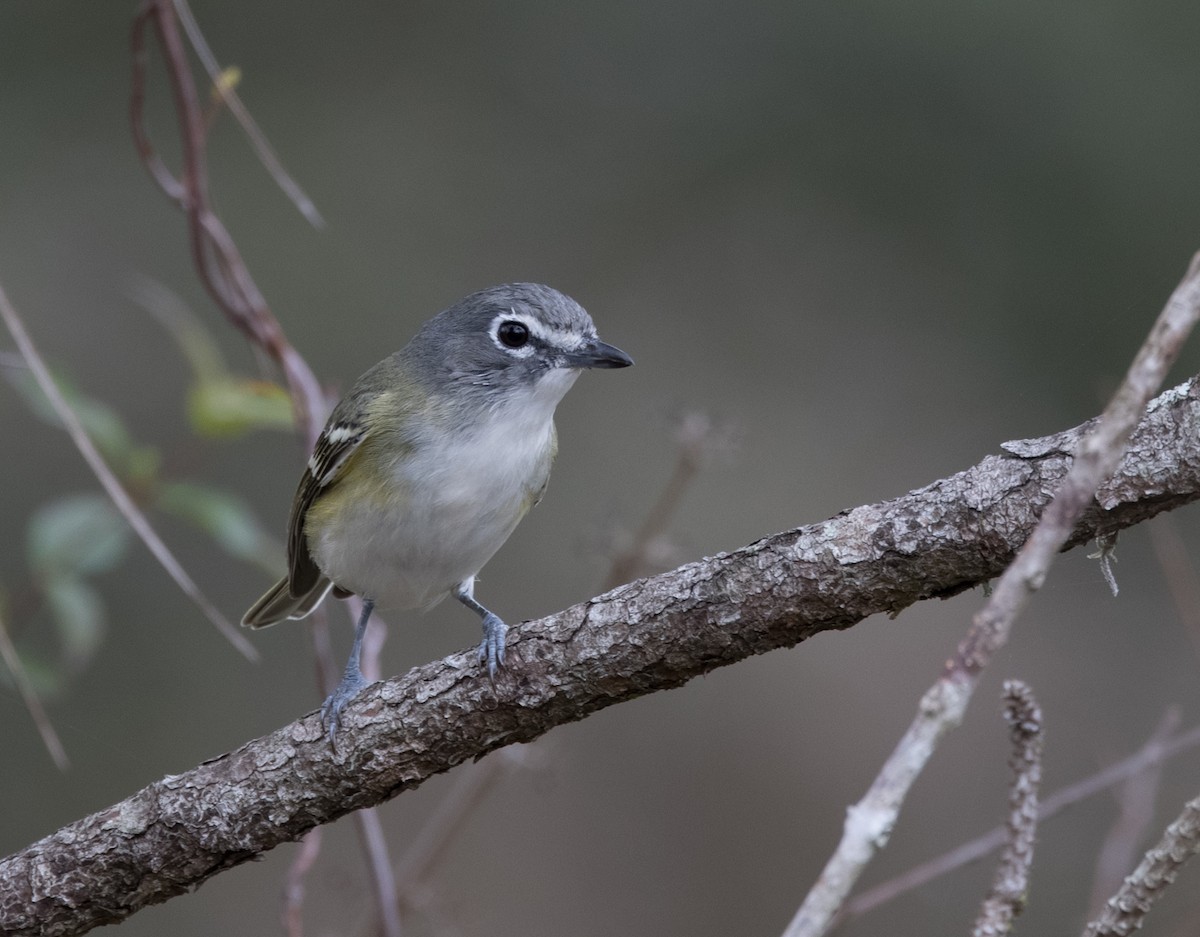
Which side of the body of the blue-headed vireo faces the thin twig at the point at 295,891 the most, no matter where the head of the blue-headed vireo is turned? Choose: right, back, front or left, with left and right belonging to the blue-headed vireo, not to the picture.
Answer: back

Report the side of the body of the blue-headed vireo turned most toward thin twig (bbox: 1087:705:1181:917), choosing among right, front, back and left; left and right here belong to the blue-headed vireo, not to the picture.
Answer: left

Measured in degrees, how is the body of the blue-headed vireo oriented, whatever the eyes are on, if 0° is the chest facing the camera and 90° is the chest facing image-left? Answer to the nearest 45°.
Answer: approximately 315°

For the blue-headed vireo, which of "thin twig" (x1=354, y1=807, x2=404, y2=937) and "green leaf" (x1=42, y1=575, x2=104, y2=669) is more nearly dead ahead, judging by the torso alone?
the thin twig

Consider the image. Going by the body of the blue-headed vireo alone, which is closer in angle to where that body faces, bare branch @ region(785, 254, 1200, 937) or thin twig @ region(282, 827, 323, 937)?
the bare branch

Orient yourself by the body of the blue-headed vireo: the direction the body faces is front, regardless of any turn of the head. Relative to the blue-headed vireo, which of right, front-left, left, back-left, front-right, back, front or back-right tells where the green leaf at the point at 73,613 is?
back-right

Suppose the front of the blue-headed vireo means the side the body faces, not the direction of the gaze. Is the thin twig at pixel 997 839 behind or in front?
in front

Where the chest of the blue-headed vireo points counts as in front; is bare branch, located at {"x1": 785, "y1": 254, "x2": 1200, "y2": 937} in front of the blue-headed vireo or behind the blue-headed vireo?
in front
